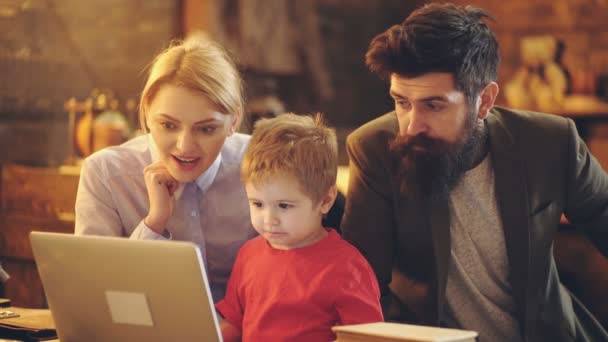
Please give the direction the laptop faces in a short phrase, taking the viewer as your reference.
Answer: facing away from the viewer and to the right of the viewer

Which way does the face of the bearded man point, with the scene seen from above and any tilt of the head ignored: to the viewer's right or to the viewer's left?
to the viewer's left

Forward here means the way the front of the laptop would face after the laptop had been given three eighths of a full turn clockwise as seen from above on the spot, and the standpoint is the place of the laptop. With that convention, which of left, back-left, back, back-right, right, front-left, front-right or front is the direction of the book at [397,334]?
front-left

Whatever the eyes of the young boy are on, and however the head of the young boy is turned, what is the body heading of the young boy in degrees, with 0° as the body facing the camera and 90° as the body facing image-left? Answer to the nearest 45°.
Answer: approximately 45°

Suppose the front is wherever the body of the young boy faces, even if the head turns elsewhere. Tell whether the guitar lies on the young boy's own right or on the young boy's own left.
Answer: on the young boy's own right

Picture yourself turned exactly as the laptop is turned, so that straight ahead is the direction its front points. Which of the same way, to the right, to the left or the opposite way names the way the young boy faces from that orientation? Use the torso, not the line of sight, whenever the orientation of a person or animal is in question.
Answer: the opposite way

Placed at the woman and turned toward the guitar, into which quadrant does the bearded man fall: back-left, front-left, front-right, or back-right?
back-left
